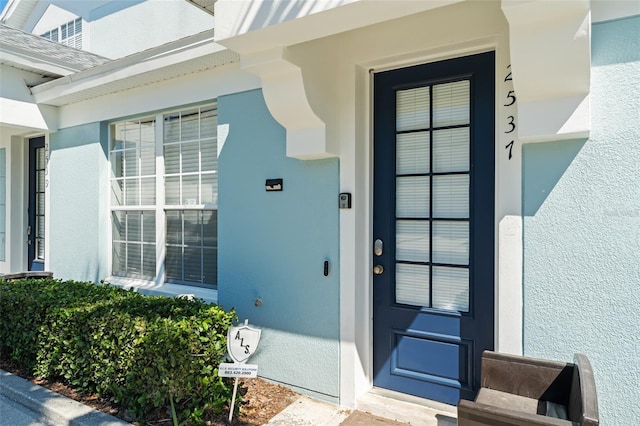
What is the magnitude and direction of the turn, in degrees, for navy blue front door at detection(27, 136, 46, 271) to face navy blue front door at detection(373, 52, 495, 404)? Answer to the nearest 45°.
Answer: approximately 90° to its left

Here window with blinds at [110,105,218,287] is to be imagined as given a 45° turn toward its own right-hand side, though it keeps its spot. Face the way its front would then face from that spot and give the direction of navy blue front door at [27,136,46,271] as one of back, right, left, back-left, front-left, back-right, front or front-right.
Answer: front-right

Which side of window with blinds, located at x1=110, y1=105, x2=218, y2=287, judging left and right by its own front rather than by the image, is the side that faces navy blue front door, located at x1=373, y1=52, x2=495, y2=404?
left

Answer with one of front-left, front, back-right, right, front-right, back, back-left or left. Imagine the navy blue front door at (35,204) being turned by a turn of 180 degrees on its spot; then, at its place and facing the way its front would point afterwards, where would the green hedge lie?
back-right
